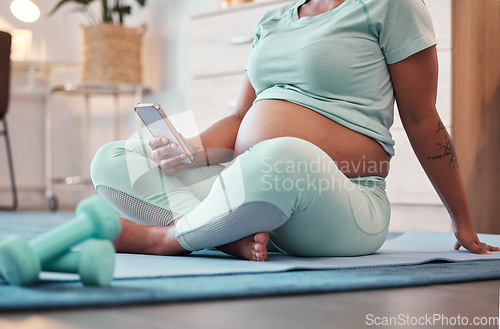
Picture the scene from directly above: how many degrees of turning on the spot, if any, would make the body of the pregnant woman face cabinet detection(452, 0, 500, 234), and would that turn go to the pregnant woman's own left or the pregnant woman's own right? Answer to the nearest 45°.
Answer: approximately 180°

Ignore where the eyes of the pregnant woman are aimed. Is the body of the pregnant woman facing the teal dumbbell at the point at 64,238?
yes

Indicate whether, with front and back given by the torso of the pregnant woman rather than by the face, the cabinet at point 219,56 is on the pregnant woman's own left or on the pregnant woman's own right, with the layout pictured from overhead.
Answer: on the pregnant woman's own right

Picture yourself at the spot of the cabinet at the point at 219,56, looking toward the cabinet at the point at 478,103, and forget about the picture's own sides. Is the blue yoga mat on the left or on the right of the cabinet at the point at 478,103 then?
right

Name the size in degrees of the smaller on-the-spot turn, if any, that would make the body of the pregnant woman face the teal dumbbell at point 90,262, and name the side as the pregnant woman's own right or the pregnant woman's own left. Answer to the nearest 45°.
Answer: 0° — they already face it

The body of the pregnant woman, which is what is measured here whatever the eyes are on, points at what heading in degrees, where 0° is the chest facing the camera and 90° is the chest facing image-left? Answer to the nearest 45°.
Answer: approximately 45°
